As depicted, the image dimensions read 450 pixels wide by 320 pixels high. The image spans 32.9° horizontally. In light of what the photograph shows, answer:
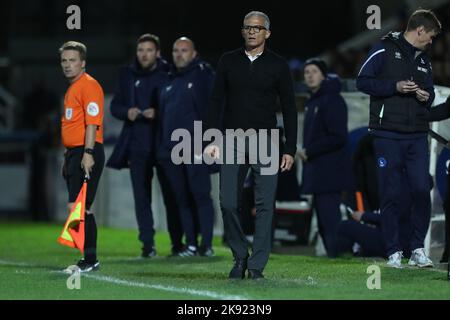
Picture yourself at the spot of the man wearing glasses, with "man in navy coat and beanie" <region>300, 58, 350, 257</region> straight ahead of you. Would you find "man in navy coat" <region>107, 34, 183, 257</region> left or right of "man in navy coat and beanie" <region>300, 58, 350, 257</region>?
left

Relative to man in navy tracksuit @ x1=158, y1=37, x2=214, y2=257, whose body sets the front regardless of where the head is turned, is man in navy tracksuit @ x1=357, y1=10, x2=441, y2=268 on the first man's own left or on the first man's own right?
on the first man's own left

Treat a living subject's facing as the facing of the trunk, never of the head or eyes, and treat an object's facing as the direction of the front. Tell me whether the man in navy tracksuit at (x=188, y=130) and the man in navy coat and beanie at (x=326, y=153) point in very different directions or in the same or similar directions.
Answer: same or similar directions

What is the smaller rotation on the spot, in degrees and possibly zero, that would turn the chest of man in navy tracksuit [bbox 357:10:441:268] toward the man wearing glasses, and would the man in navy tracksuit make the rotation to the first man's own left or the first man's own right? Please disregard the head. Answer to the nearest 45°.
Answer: approximately 90° to the first man's own right

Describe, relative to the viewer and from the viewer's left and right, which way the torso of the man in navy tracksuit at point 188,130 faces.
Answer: facing the viewer and to the left of the viewer

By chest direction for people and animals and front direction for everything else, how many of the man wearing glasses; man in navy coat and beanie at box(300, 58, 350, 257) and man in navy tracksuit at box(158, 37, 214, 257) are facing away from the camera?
0

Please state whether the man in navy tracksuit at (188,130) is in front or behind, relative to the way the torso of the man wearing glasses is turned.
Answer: behind

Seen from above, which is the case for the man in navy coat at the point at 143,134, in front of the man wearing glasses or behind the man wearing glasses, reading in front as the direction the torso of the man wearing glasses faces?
behind

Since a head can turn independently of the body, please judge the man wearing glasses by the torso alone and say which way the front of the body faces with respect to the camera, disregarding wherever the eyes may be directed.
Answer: toward the camera

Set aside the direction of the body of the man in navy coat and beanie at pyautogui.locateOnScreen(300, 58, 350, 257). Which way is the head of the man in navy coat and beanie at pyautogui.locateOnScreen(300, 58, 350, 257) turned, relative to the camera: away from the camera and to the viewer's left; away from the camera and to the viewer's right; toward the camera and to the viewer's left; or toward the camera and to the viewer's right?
toward the camera and to the viewer's left

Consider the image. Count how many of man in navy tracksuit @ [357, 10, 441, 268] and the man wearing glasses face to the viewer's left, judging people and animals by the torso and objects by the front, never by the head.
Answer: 0

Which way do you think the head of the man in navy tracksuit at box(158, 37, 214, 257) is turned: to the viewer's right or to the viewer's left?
to the viewer's left

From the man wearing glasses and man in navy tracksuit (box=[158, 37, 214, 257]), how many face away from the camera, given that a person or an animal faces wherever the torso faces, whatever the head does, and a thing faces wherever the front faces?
0
